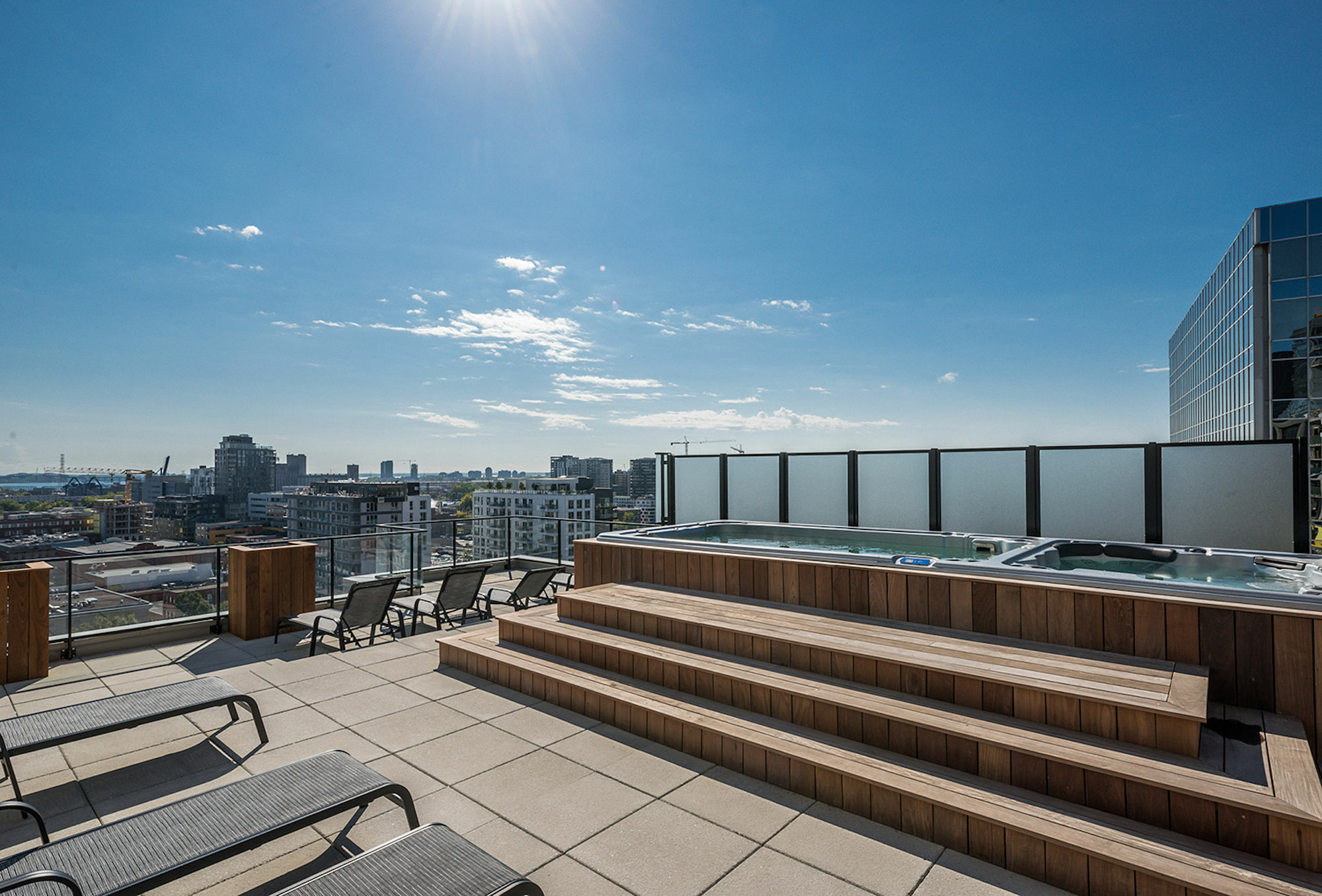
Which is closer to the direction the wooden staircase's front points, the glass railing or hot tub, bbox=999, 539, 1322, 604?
the glass railing

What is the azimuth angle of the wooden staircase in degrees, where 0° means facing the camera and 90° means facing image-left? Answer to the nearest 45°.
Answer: approximately 45°

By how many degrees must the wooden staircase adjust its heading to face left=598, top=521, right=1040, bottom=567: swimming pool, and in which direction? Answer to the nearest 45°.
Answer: approximately 135° to its right

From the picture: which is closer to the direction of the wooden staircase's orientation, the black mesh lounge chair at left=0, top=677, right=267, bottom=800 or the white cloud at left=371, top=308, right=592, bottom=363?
the black mesh lounge chair

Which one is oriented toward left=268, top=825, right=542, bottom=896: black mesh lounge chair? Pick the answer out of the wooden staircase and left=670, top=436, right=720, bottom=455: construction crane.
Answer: the wooden staircase
